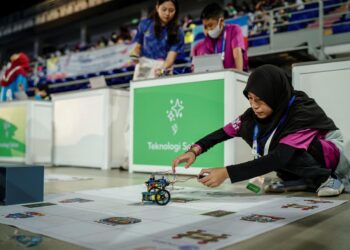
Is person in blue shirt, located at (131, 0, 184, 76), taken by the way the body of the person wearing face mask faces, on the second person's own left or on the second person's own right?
on the second person's own right

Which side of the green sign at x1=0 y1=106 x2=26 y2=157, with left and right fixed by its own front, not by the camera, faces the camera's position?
front

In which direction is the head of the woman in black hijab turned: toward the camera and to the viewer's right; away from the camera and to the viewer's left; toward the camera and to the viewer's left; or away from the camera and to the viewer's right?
toward the camera and to the viewer's left

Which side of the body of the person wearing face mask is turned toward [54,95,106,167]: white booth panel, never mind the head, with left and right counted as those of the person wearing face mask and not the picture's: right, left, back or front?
right

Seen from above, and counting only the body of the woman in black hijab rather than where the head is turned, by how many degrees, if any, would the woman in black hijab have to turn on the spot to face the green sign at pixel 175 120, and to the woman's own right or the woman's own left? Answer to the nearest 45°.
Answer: approximately 90° to the woman's own right

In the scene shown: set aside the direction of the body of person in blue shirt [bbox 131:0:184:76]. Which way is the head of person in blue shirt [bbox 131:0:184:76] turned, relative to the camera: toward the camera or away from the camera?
toward the camera

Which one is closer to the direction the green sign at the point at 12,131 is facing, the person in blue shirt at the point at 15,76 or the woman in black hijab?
the woman in black hijab

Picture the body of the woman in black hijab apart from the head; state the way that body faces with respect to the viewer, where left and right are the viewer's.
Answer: facing the viewer and to the left of the viewer
